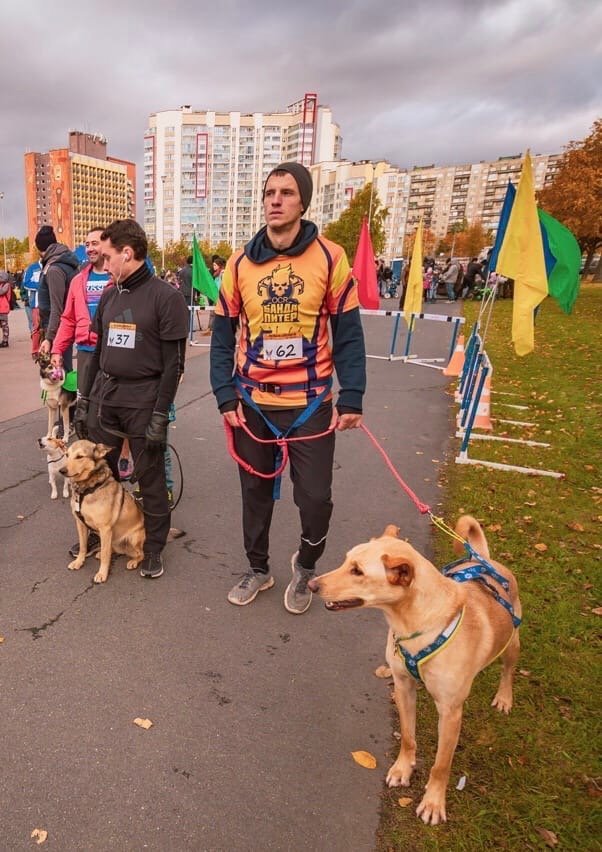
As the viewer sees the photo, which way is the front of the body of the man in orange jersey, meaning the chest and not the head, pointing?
toward the camera

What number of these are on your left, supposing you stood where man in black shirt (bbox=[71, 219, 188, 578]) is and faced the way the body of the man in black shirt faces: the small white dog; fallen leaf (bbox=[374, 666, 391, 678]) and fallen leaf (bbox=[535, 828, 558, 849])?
2

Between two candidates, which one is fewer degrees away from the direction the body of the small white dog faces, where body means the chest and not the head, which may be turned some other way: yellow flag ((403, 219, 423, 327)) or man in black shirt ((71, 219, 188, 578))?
the man in black shirt

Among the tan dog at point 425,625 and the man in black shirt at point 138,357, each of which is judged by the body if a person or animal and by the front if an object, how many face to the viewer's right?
0

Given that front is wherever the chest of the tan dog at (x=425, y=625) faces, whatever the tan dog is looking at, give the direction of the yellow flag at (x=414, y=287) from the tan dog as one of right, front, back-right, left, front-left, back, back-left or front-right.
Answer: back-right

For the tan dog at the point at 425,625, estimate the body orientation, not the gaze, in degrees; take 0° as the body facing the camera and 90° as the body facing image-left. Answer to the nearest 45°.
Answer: approximately 45°

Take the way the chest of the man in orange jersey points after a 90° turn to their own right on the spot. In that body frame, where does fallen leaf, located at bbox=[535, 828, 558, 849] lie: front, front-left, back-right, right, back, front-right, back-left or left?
back-left

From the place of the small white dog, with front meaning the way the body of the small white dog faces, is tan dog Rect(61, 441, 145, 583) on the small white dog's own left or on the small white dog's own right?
on the small white dog's own left

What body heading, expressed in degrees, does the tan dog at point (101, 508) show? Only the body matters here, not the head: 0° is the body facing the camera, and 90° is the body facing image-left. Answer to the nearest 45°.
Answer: approximately 45°

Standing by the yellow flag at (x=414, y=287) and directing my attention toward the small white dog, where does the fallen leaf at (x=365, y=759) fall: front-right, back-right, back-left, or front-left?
front-left

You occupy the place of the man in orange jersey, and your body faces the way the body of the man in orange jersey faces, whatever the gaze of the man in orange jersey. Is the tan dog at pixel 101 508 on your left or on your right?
on your right
